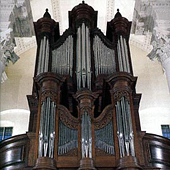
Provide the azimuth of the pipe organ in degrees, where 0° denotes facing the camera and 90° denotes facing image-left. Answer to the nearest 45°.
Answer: approximately 0°
